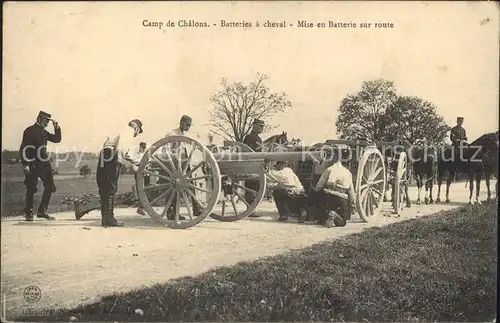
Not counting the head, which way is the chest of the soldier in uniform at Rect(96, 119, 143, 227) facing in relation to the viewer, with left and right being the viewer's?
facing to the right of the viewer

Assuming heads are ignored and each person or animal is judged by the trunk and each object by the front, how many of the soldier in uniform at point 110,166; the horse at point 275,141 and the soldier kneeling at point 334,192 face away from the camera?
1

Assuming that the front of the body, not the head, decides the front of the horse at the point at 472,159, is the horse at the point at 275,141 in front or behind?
behind

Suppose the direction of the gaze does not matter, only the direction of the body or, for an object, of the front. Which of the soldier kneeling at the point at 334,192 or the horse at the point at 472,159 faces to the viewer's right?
the horse

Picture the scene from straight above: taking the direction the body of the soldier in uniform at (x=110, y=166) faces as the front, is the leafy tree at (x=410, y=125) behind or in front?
in front

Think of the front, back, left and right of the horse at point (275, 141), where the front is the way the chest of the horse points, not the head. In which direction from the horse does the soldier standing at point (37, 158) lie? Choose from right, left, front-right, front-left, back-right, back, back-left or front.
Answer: back-right

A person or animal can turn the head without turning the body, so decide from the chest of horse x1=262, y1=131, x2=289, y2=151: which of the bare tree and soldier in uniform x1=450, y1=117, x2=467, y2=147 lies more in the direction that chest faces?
the soldier in uniform

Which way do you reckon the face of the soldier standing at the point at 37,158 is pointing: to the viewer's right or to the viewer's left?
to the viewer's right

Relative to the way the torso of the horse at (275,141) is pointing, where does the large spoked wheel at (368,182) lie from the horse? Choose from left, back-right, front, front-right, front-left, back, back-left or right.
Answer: front-right
